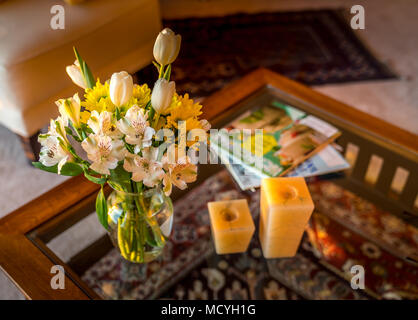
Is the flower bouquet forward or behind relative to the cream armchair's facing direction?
forward

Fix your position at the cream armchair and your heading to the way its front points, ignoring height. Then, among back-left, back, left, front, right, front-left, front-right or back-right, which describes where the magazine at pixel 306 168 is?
front

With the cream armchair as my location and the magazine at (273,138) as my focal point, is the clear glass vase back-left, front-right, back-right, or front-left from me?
front-right

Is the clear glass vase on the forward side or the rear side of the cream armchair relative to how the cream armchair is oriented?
on the forward side

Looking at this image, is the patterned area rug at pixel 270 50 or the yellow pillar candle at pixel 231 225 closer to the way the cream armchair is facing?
the yellow pillar candle

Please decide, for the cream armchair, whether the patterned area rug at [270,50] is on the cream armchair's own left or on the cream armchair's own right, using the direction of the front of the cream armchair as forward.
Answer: on the cream armchair's own left

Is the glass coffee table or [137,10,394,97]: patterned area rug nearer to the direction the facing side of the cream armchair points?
the glass coffee table

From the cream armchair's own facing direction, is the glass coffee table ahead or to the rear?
ahead

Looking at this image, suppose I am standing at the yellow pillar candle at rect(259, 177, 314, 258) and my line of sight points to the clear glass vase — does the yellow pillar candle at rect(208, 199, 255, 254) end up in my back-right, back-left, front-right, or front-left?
front-right

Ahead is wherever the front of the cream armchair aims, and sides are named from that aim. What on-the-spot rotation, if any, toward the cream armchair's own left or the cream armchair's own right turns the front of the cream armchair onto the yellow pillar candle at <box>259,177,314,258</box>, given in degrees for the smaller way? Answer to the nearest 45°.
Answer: approximately 45° to the cream armchair's own right

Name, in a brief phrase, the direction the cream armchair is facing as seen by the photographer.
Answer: facing the viewer and to the right of the viewer
